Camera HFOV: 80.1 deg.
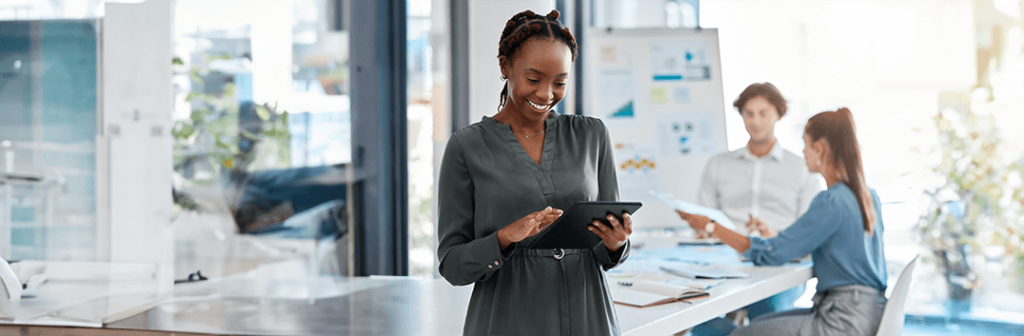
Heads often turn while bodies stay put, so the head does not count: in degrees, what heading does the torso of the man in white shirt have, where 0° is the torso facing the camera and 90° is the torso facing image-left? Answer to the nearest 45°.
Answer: approximately 0°

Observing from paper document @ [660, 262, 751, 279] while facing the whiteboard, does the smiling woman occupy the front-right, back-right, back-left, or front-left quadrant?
back-left

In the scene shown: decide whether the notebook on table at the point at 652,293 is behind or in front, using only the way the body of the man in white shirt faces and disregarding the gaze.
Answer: in front

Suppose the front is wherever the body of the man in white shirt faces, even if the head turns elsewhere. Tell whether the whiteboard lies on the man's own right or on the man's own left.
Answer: on the man's own right

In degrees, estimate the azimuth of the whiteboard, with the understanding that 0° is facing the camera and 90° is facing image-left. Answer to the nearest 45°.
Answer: approximately 0°

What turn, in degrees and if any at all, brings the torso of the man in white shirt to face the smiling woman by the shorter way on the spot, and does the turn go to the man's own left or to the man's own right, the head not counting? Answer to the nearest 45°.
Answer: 0° — they already face them

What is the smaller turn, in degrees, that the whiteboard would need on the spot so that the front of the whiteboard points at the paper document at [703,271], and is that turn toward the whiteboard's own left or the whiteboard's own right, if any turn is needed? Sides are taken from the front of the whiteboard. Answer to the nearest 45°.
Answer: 0° — it already faces it

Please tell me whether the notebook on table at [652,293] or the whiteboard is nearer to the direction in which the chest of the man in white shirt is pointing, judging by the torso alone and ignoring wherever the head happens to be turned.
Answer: the notebook on table

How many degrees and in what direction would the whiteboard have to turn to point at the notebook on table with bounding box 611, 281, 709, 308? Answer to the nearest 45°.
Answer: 0° — it already faces it

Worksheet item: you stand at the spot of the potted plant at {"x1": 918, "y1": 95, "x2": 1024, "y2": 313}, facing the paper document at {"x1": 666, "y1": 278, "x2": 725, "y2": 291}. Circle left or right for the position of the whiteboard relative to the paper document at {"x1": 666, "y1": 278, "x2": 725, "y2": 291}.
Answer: right

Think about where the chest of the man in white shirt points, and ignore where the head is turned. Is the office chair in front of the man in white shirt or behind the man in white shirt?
in front

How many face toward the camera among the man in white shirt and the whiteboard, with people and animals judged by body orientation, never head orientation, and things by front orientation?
2

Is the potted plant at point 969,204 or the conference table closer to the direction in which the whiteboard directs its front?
the conference table
